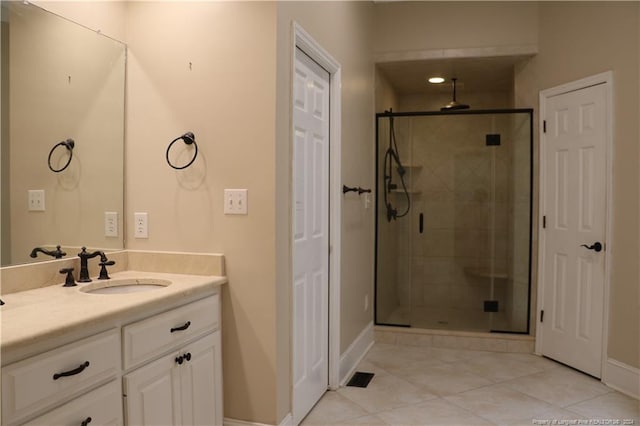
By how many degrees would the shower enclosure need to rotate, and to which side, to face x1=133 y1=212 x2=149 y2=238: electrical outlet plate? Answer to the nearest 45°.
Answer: approximately 45° to its right

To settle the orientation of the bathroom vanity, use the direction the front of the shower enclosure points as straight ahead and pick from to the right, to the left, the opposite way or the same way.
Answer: to the left

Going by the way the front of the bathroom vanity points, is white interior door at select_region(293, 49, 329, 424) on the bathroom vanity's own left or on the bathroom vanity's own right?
on the bathroom vanity's own left

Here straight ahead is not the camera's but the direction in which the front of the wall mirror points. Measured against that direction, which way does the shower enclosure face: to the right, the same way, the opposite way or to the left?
to the right

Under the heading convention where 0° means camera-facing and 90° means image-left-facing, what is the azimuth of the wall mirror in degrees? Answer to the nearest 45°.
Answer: approximately 315°

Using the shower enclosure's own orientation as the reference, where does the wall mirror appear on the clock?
The wall mirror is roughly at 1 o'clock from the shower enclosure.

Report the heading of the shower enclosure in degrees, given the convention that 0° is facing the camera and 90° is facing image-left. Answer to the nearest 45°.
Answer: approximately 0°
